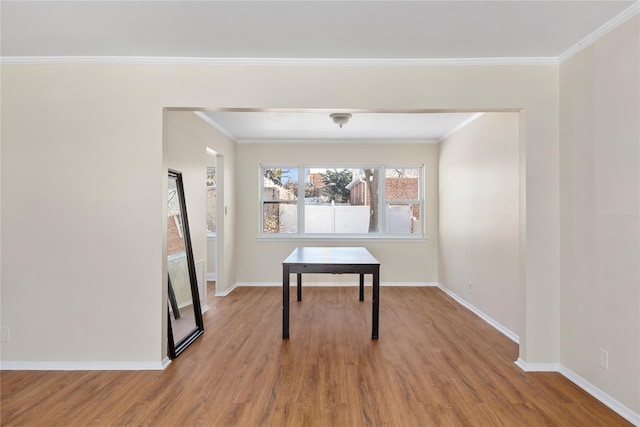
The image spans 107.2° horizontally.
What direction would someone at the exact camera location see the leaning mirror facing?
facing the viewer and to the right of the viewer

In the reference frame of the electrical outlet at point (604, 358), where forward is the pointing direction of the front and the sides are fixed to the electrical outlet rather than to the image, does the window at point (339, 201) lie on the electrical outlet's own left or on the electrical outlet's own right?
on the electrical outlet's own right

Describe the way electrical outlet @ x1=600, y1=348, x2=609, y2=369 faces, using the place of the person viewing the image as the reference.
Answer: facing the viewer and to the left of the viewer
